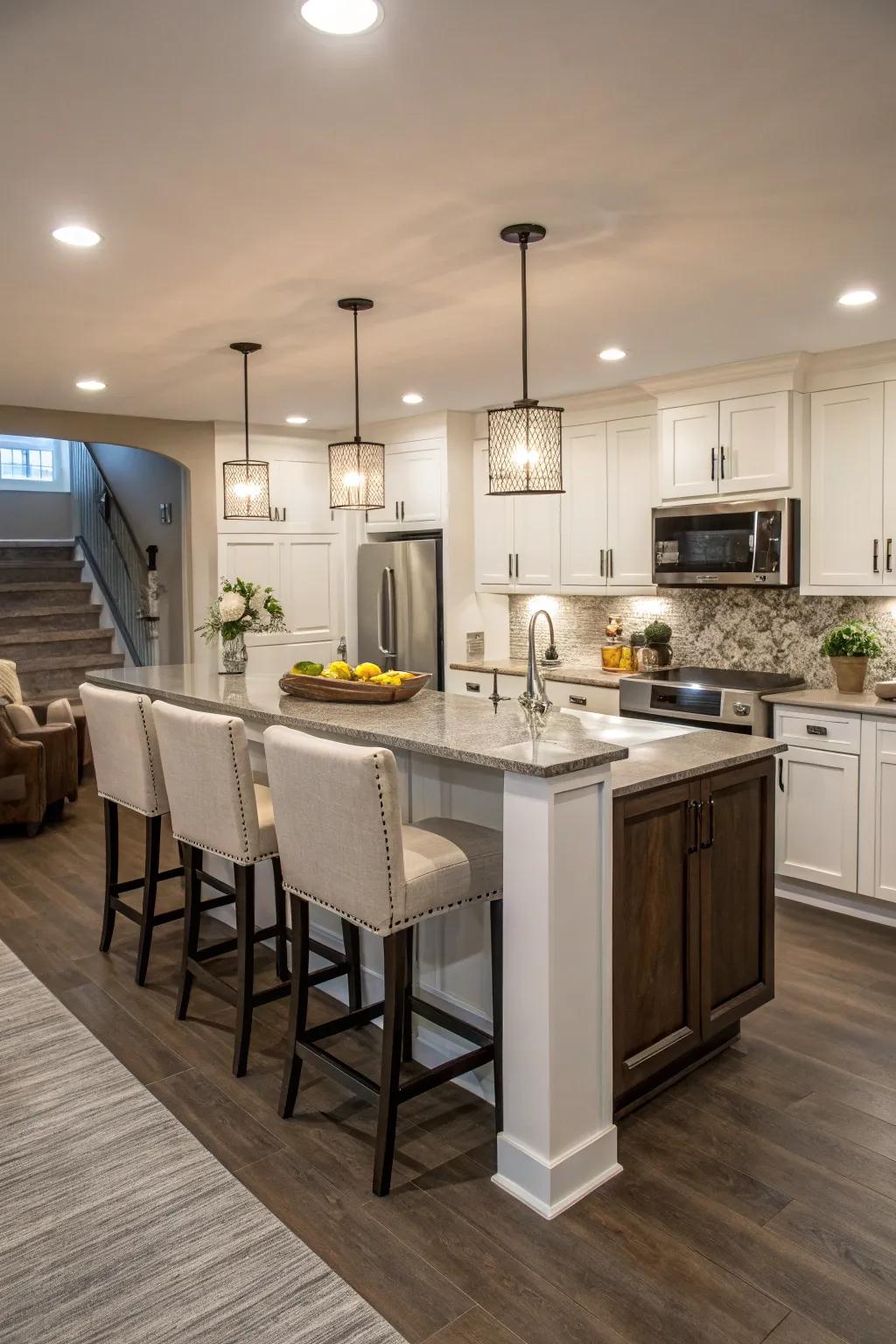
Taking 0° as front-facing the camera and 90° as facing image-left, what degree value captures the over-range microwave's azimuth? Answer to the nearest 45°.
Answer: approximately 45°

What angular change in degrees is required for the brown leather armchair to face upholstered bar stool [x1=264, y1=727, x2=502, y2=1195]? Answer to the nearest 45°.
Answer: approximately 45° to its right

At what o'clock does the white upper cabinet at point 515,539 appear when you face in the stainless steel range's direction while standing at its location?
The white upper cabinet is roughly at 3 o'clock from the stainless steel range.

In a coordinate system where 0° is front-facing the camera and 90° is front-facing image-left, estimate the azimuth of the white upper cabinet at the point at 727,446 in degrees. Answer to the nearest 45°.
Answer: approximately 45°

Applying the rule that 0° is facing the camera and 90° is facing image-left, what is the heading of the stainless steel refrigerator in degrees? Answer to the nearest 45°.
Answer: approximately 45°
